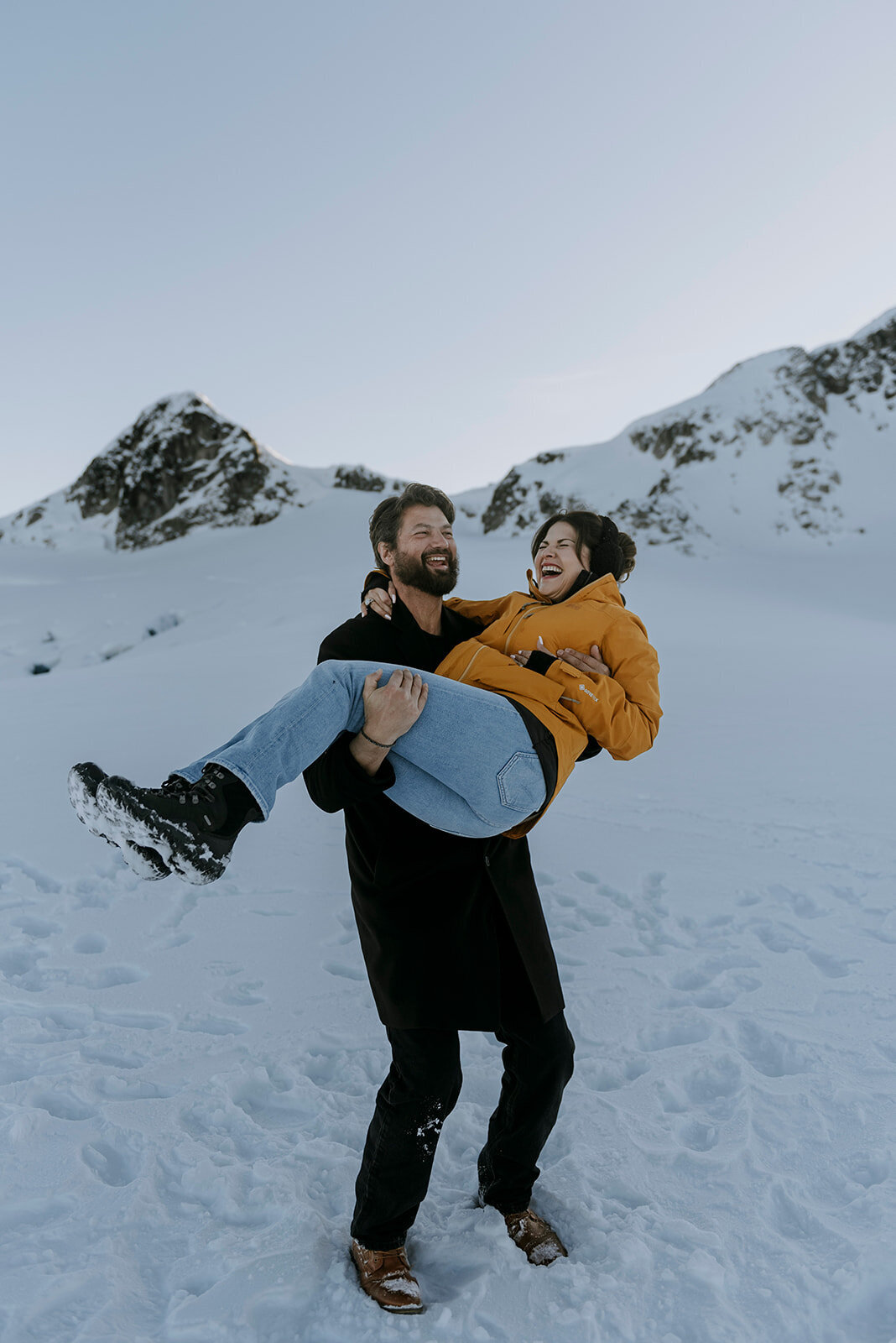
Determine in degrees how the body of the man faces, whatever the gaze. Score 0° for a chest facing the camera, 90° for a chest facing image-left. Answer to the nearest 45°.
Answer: approximately 315°

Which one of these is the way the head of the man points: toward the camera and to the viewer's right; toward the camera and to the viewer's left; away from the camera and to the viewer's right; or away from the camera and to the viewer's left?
toward the camera and to the viewer's right
